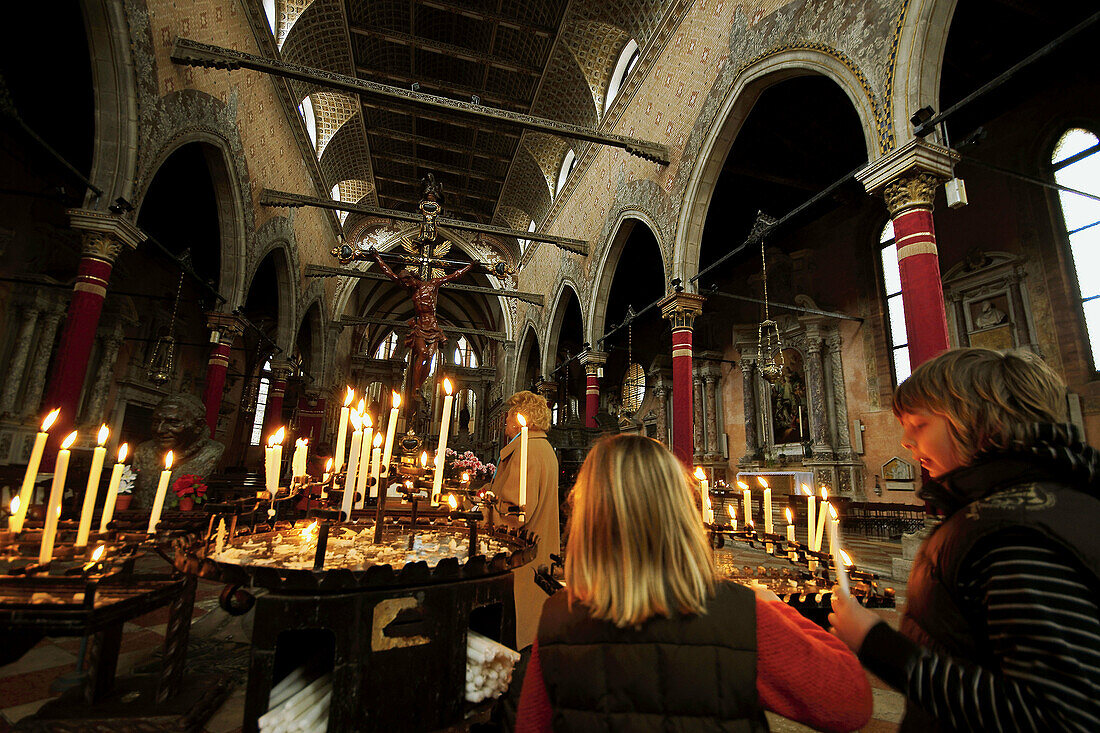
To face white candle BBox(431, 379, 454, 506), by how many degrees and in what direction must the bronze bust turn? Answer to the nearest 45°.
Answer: approximately 45° to its left

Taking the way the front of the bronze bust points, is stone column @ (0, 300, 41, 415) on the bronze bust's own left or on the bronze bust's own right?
on the bronze bust's own right

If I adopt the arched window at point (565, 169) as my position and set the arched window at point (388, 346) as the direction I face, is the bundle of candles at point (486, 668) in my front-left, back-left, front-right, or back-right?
back-left

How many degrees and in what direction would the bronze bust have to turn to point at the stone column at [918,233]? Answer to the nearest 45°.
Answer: approximately 90° to its left

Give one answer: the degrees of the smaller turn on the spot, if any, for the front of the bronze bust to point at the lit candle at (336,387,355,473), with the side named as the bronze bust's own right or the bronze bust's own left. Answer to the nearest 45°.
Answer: approximately 45° to the bronze bust's own left

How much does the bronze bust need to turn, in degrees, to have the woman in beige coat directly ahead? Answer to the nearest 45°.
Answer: approximately 90° to its left

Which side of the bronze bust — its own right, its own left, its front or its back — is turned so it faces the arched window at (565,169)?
back

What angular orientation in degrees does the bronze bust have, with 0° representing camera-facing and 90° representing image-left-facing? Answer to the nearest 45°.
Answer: approximately 45°
